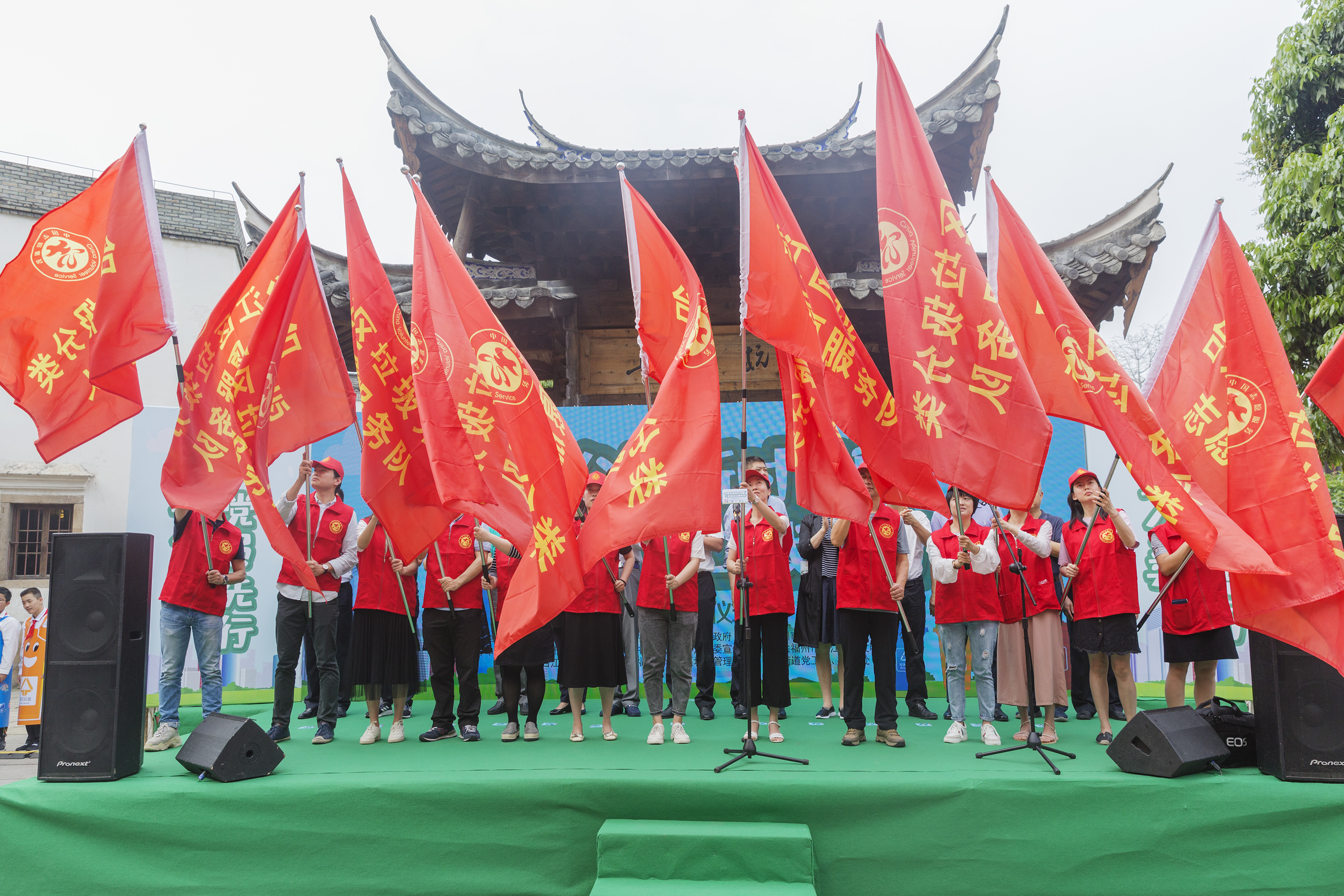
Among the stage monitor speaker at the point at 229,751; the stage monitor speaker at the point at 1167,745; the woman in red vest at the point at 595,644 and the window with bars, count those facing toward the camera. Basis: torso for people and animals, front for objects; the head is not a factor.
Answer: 2

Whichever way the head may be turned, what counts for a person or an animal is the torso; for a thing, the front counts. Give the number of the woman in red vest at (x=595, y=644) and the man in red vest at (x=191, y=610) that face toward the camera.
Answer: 2

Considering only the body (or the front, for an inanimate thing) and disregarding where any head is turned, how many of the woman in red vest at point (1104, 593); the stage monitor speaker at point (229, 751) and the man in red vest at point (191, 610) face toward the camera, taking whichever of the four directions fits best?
2

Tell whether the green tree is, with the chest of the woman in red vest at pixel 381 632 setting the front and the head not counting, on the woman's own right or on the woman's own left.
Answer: on the woman's own left

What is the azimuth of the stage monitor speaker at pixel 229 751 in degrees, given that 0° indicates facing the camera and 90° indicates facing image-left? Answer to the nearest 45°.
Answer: approximately 225°
